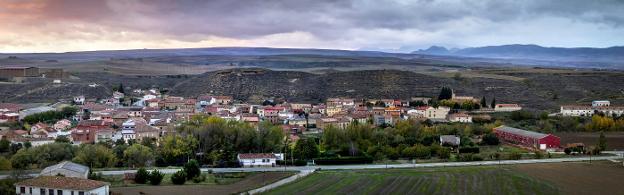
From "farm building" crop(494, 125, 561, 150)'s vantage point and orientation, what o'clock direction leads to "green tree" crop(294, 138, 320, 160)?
The green tree is roughly at 3 o'clock from the farm building.

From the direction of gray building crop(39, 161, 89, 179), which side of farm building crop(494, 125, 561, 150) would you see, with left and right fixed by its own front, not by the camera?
right

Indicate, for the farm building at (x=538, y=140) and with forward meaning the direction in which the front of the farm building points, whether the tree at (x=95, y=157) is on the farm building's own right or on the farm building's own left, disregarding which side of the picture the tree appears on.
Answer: on the farm building's own right

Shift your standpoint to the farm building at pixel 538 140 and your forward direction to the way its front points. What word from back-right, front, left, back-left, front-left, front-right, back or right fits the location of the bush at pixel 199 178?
right

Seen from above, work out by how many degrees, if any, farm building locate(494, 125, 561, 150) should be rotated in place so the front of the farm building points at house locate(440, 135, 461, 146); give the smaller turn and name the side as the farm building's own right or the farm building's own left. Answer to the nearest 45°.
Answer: approximately 135° to the farm building's own right

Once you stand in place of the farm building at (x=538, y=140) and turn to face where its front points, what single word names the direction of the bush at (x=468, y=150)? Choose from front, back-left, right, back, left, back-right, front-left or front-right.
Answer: right

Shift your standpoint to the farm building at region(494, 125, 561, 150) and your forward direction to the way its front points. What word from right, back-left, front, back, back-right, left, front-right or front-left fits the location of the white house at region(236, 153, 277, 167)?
right

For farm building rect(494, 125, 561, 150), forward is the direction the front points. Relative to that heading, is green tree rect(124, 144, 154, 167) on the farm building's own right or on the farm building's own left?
on the farm building's own right

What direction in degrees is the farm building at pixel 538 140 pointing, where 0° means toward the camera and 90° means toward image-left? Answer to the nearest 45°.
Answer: approximately 315°

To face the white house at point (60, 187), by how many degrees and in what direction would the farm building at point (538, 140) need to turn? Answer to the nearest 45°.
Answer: approximately 90° to its right

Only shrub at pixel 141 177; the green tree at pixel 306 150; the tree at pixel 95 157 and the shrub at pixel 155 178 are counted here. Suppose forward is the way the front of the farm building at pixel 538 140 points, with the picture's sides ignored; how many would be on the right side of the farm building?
4

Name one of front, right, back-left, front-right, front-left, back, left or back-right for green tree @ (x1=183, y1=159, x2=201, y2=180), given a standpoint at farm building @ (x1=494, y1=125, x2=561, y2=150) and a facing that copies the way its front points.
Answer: right

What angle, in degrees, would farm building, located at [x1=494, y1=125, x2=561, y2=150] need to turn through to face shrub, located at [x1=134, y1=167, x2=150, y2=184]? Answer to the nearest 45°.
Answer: approximately 90° to its right

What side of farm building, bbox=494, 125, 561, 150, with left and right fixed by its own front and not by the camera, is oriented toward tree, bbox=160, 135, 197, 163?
right
